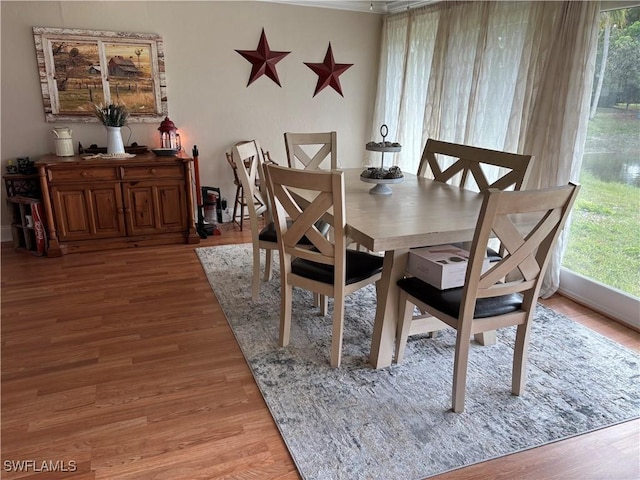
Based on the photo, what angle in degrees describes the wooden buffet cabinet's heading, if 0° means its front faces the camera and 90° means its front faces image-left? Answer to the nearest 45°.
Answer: approximately 0°

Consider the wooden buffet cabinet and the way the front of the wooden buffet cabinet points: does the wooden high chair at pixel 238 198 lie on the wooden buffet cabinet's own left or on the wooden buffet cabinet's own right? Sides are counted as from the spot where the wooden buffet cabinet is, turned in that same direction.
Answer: on the wooden buffet cabinet's own left

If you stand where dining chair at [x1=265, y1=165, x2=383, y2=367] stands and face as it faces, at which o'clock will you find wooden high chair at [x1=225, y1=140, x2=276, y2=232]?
wooden high chair at [x1=225, y1=140, x2=276, y2=232] is roughly at 10 o'clock from dining chair at [x1=265, y1=165, x2=383, y2=367].

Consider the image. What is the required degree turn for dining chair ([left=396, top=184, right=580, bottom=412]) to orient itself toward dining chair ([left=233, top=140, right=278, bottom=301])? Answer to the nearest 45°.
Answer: approximately 45° to its left

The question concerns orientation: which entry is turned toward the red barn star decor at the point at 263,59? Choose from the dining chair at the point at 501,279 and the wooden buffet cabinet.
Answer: the dining chair

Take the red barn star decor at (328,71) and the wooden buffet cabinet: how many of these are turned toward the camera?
2

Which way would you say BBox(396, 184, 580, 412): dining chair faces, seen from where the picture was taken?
facing away from the viewer and to the left of the viewer

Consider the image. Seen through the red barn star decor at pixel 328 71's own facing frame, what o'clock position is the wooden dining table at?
The wooden dining table is roughly at 12 o'clock from the red barn star decor.

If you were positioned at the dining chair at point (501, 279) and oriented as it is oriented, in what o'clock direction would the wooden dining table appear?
The wooden dining table is roughly at 11 o'clock from the dining chair.

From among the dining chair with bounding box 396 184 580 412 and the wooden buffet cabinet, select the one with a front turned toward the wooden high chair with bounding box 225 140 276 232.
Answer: the dining chair with bounding box 396 184 580 412

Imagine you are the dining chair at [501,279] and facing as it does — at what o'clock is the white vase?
The white vase is roughly at 11 o'clock from the dining chair.

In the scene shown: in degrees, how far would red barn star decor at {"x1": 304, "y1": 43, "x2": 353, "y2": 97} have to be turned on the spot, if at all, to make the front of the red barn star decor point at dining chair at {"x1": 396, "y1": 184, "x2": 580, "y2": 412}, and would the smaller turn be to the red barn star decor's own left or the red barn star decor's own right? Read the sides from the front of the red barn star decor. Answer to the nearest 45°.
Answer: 0° — it already faces it
